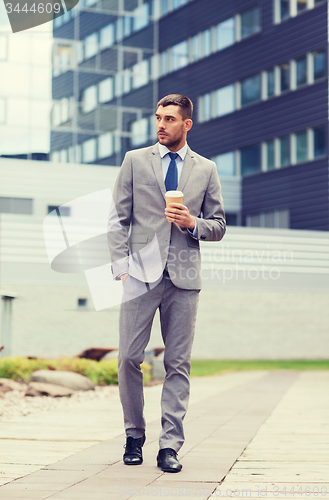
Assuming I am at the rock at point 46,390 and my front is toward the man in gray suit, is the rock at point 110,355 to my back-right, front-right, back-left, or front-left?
back-left

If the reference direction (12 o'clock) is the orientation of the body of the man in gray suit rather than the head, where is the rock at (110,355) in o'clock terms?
The rock is roughly at 6 o'clock from the man in gray suit.

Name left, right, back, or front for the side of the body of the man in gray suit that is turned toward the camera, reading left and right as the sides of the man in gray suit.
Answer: front

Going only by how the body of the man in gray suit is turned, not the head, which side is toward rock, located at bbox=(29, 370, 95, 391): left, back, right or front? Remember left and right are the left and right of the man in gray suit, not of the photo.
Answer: back

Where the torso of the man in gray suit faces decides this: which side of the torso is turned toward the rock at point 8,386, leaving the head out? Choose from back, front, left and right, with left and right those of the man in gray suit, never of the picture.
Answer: back

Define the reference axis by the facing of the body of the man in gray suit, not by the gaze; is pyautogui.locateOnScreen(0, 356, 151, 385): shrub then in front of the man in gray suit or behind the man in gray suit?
behind

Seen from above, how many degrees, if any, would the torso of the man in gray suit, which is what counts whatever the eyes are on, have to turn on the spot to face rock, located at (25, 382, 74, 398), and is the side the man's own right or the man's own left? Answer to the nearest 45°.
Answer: approximately 180°
